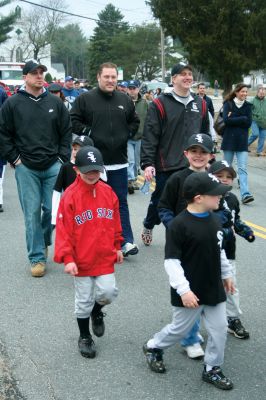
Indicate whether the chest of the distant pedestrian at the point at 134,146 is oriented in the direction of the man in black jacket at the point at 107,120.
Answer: yes

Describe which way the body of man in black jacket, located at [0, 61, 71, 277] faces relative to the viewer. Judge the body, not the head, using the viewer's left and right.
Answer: facing the viewer

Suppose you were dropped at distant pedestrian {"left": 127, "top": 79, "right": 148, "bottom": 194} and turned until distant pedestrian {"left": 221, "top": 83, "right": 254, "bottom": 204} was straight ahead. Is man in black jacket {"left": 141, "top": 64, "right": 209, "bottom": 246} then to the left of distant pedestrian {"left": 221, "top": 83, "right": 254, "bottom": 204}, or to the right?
right

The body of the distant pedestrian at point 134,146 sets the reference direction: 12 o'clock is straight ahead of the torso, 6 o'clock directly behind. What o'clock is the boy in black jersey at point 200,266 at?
The boy in black jersey is roughly at 12 o'clock from the distant pedestrian.

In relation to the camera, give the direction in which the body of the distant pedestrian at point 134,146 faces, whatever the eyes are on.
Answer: toward the camera

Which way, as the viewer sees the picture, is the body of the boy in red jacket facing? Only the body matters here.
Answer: toward the camera

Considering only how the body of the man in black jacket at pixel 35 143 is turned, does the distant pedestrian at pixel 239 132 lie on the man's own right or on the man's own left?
on the man's own left

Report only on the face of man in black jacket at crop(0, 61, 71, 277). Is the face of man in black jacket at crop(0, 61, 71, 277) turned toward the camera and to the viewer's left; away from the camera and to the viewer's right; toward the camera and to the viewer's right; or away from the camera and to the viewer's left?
toward the camera and to the viewer's right

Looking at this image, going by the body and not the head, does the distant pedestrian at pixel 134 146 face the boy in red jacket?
yes

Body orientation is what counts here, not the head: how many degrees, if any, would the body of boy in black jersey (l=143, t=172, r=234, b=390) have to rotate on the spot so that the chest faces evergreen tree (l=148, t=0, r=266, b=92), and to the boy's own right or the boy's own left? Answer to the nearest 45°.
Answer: approximately 135° to the boy's own left

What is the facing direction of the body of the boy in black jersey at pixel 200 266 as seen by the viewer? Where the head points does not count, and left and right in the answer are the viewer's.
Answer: facing the viewer and to the right of the viewer

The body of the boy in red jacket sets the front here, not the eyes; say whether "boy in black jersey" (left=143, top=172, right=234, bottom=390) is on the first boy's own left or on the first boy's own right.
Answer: on the first boy's own left

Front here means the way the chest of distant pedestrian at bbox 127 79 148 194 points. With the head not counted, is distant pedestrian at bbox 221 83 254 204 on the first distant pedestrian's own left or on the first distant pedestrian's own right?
on the first distant pedestrian's own left

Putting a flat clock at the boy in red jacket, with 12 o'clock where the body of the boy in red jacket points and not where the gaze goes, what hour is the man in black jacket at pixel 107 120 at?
The man in black jacket is roughly at 6 o'clock from the boy in red jacket.
